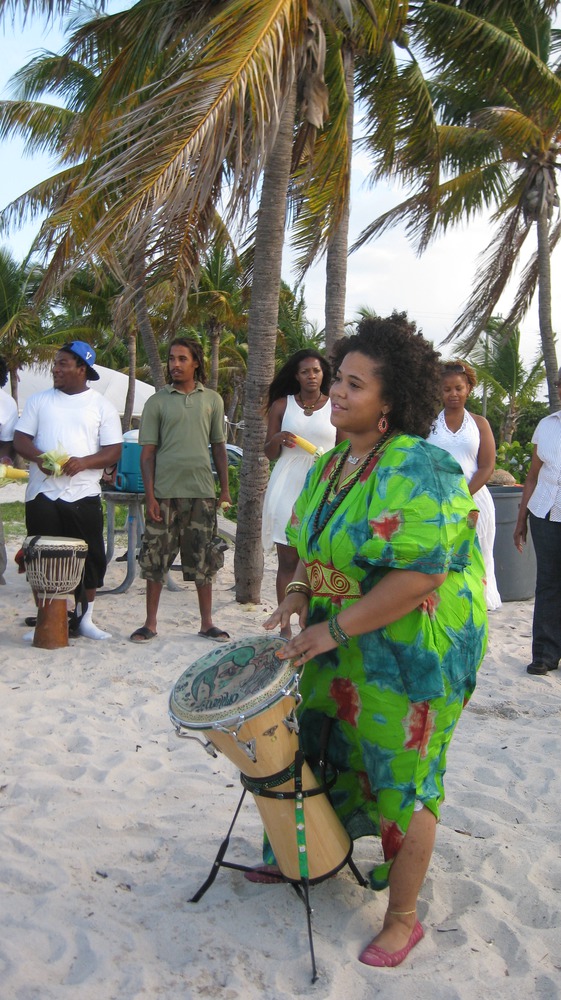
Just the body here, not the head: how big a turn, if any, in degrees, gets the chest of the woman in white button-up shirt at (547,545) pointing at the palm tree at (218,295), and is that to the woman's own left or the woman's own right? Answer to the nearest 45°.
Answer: approximately 90° to the woman's own right

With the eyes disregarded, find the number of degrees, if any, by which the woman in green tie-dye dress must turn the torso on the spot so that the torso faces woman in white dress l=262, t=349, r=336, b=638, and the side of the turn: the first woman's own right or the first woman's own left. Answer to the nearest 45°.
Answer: approximately 135° to the first woman's own right

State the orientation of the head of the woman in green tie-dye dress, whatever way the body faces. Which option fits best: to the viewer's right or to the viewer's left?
to the viewer's left

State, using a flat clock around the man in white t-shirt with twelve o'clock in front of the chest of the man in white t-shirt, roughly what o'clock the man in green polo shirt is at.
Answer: The man in green polo shirt is roughly at 9 o'clock from the man in white t-shirt.

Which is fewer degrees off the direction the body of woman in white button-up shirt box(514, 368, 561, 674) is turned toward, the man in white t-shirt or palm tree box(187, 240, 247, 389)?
the man in white t-shirt

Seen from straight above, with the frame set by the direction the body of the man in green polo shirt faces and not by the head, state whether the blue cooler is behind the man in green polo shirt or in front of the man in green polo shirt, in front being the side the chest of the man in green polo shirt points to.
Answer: behind

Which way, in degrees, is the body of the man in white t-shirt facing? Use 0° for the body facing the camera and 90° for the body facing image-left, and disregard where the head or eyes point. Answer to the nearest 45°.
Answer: approximately 0°

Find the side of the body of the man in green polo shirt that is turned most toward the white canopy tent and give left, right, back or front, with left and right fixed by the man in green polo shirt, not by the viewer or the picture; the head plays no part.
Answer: back

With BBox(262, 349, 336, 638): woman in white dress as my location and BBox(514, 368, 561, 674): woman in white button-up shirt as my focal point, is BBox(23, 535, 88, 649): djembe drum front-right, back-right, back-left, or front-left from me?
back-right

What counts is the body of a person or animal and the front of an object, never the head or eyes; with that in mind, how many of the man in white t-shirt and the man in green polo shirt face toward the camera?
2

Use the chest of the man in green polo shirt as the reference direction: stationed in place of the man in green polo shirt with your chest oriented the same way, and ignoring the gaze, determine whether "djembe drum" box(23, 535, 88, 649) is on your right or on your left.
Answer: on your right
